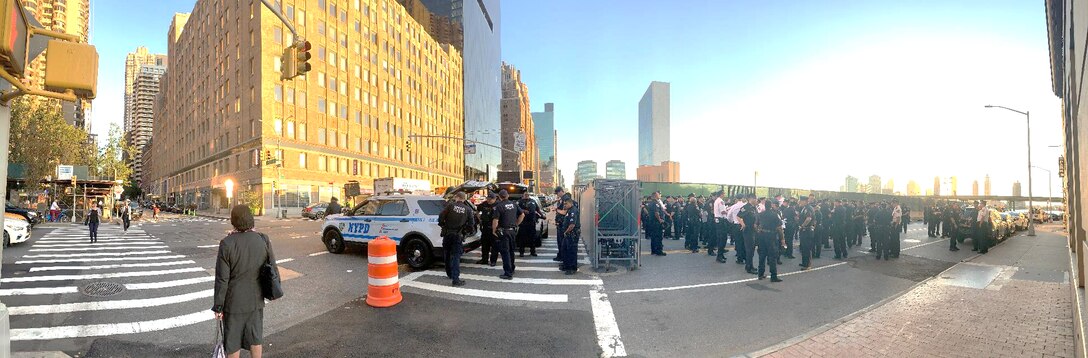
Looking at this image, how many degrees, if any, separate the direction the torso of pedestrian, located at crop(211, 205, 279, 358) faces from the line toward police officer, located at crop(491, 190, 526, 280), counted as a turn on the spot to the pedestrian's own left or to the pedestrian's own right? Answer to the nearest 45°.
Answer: approximately 45° to the pedestrian's own right

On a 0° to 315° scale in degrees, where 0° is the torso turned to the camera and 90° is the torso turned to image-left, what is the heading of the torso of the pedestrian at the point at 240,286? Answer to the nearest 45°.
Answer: approximately 180°

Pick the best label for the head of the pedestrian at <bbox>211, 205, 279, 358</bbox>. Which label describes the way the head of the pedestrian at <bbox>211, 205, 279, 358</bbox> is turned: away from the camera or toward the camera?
away from the camera

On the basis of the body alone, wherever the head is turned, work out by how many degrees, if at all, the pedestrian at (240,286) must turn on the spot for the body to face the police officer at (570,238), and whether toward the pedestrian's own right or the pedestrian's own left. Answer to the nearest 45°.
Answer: approximately 45° to the pedestrian's own right

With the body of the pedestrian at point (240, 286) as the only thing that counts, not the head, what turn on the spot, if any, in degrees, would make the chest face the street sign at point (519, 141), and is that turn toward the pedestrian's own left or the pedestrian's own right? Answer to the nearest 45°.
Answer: approximately 45° to the pedestrian's own right
